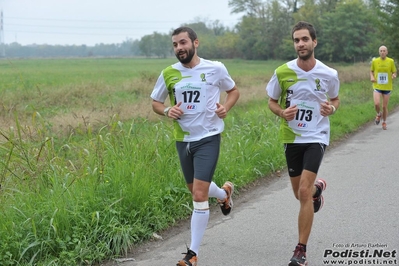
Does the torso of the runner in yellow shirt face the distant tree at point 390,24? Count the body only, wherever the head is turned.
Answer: no

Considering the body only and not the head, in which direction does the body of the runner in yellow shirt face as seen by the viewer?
toward the camera
